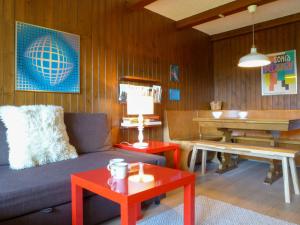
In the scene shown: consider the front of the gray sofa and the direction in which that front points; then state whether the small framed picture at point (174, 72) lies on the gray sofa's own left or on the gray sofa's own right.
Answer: on the gray sofa's own left

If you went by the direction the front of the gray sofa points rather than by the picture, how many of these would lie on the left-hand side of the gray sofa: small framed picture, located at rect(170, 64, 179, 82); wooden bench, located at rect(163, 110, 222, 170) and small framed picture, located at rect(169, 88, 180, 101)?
3

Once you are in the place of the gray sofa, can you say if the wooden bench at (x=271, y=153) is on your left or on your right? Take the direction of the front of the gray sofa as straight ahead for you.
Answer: on your left

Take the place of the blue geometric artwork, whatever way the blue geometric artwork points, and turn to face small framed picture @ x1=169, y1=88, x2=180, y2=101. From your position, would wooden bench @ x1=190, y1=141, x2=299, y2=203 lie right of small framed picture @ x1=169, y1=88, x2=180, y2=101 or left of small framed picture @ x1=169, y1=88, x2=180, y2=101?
right

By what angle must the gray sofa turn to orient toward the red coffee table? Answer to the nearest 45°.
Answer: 0° — it already faces it

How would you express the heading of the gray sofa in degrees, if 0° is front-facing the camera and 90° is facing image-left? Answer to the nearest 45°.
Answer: approximately 315°

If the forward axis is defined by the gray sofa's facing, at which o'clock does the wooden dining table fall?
The wooden dining table is roughly at 10 o'clock from the gray sofa.

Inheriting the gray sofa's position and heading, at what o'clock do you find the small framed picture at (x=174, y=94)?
The small framed picture is roughly at 9 o'clock from the gray sofa.
